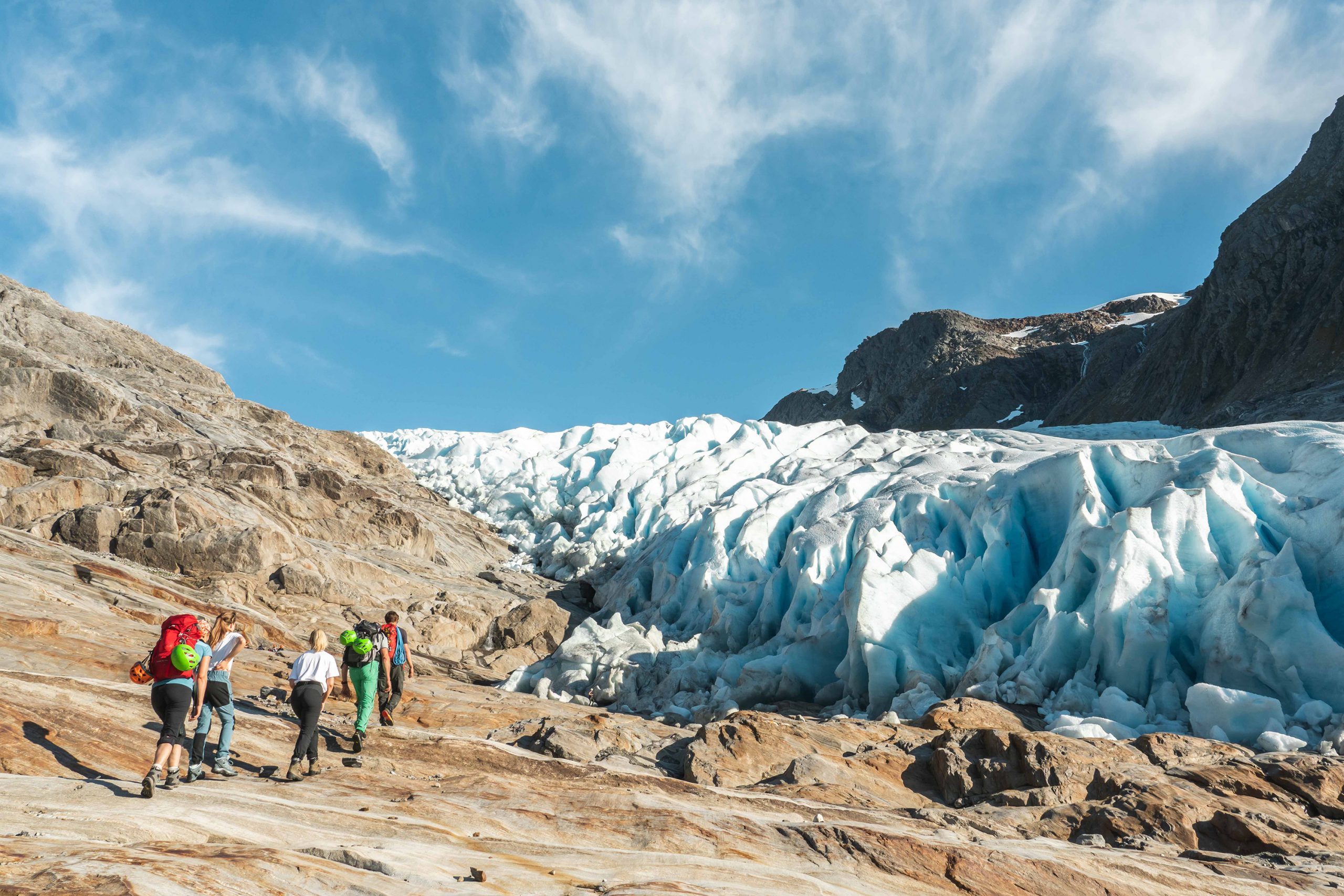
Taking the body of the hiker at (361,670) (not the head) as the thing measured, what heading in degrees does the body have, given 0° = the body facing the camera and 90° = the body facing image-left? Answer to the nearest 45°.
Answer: approximately 180°

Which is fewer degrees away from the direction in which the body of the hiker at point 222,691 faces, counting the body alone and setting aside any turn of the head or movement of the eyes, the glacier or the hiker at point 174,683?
the glacier

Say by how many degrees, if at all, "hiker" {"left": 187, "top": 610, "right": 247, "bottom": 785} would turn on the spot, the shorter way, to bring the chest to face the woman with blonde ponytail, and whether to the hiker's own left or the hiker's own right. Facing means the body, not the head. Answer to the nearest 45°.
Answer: approximately 45° to the hiker's own right

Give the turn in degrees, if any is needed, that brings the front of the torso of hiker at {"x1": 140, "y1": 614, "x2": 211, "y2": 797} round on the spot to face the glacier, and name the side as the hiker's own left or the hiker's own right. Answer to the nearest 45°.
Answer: approximately 45° to the hiker's own right

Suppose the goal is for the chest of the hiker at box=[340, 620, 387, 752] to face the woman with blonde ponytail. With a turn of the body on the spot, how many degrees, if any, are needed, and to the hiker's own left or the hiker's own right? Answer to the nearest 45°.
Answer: approximately 180°

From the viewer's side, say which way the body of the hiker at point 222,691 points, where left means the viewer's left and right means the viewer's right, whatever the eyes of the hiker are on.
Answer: facing away from the viewer and to the right of the viewer

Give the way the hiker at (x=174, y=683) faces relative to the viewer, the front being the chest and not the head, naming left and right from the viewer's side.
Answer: facing away from the viewer and to the right of the viewer

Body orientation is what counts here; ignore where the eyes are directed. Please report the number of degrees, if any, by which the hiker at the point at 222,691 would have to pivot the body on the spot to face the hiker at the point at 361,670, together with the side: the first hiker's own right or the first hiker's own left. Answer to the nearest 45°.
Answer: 0° — they already face them

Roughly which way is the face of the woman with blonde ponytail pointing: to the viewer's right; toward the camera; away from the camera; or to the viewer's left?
away from the camera
